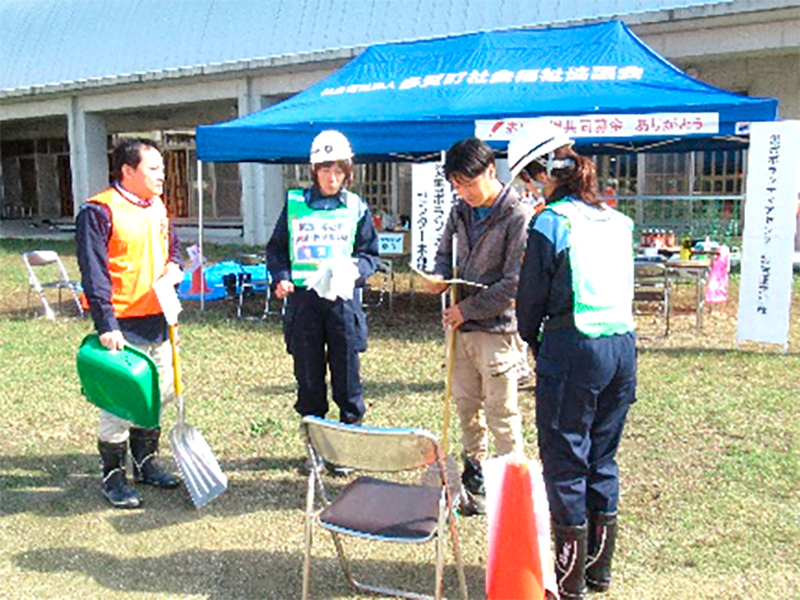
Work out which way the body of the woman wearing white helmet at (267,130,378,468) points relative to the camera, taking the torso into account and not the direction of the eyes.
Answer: toward the camera

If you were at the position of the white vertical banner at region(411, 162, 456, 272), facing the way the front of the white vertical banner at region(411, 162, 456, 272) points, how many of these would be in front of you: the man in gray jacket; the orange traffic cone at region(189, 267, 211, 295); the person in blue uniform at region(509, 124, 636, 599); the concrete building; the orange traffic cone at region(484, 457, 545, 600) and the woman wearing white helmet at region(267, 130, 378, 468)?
4

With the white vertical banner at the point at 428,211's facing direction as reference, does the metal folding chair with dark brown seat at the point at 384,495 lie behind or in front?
in front

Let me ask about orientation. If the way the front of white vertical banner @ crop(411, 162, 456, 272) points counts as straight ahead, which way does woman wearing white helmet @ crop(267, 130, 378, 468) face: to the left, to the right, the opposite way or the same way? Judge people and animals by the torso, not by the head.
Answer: the same way

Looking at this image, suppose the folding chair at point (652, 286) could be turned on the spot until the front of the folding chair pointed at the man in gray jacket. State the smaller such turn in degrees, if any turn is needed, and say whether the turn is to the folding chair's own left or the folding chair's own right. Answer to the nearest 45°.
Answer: approximately 180°

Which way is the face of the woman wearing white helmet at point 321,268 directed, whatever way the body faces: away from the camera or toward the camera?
toward the camera

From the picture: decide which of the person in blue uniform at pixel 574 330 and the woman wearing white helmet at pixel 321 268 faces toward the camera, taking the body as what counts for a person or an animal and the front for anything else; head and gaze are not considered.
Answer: the woman wearing white helmet

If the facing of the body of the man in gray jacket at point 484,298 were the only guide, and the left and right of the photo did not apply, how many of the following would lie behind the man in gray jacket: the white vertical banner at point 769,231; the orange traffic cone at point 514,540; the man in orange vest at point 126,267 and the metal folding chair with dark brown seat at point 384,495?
1

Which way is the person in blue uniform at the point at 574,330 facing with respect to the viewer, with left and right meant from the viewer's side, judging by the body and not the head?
facing away from the viewer and to the left of the viewer
